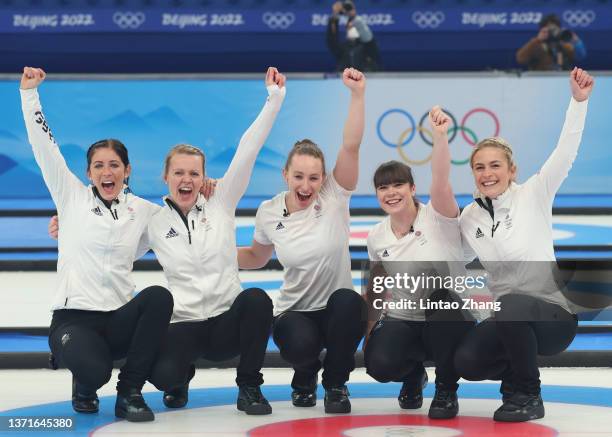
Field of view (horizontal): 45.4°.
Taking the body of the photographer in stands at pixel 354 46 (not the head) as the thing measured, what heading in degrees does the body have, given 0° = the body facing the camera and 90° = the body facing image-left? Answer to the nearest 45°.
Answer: approximately 45°

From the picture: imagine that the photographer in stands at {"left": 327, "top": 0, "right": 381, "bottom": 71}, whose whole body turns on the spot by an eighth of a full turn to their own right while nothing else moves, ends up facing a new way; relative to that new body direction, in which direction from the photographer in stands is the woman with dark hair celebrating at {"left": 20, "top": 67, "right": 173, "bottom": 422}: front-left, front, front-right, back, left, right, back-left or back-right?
left

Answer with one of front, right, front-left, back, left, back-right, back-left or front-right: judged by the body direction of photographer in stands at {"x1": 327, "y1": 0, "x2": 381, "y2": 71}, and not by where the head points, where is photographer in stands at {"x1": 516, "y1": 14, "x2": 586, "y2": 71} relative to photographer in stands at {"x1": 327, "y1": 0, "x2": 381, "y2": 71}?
back-left
